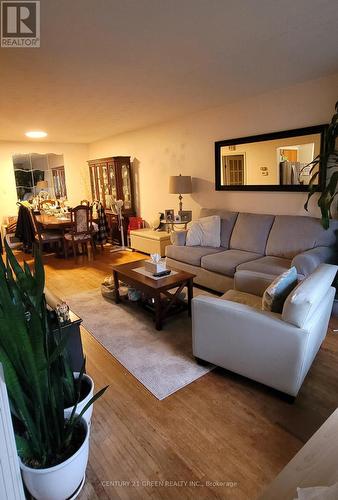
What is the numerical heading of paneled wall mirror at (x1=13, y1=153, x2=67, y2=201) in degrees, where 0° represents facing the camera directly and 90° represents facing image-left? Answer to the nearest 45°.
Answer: approximately 0°

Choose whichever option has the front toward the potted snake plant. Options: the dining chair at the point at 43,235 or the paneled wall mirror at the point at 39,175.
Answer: the paneled wall mirror

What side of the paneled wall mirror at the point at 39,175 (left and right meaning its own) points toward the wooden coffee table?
front

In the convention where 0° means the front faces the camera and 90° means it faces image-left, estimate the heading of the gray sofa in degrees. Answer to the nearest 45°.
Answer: approximately 45°

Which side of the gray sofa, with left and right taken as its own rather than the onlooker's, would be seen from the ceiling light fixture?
right

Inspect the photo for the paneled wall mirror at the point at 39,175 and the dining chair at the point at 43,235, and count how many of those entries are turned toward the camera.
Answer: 1

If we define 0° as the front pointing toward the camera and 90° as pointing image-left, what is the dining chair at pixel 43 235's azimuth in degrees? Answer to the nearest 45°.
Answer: approximately 270°

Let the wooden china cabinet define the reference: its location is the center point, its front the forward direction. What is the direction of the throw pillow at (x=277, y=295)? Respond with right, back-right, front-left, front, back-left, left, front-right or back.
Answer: front-left

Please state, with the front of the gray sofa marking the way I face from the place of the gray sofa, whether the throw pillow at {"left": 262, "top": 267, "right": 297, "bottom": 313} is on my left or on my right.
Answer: on my left
